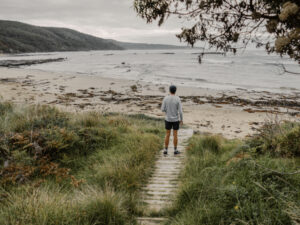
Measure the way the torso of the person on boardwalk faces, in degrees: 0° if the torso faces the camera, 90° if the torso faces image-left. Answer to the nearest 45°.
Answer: approximately 180°

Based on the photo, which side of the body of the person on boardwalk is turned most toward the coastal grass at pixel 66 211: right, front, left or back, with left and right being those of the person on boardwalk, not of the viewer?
back

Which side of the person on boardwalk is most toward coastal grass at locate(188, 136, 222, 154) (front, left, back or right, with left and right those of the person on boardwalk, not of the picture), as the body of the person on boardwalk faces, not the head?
right
